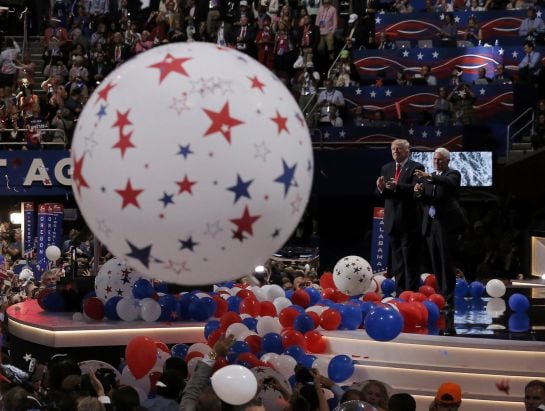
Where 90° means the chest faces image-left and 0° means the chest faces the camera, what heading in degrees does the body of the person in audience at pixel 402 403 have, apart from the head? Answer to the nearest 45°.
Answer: approximately 180°

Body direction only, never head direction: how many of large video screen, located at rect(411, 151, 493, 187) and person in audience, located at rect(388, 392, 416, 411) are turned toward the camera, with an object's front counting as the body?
1

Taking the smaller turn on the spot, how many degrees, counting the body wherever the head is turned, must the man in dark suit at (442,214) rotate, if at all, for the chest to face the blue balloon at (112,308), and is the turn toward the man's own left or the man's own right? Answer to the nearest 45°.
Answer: approximately 45° to the man's own right

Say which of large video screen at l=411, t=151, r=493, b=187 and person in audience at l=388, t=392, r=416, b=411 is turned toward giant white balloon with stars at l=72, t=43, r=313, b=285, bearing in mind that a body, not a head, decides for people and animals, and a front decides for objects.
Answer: the large video screen

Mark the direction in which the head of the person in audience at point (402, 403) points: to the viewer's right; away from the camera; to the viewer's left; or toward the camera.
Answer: away from the camera

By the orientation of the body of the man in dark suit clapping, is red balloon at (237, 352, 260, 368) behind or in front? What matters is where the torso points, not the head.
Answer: in front

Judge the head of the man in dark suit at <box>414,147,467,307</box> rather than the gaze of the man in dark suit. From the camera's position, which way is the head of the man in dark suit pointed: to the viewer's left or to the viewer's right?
to the viewer's left

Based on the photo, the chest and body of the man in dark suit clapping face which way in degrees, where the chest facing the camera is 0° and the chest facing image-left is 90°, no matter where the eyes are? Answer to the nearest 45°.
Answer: approximately 45°

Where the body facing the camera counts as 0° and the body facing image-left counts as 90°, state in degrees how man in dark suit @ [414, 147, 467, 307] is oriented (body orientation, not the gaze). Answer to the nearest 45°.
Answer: approximately 45°

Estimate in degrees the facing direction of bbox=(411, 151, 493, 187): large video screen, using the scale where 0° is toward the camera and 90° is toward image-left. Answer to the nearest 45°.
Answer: approximately 0°

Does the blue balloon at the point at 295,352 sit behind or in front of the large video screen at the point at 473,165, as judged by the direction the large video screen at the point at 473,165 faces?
in front

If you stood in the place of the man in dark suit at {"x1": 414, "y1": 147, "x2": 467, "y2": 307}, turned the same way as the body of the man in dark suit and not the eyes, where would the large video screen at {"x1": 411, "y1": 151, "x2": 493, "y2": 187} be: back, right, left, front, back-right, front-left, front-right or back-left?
back-right

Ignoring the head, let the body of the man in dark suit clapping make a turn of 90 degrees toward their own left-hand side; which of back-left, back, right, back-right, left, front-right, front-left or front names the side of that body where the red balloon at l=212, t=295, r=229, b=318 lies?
back-right

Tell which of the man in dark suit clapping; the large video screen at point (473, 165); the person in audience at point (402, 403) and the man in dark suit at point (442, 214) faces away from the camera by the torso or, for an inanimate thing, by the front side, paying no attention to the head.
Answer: the person in audience

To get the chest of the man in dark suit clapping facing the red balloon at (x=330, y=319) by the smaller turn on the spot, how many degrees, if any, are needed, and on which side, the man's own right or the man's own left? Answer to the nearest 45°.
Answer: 0° — they already face it

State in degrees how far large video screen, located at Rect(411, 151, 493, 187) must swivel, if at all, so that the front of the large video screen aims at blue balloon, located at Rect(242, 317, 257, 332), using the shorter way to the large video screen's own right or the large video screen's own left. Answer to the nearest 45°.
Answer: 0° — it already faces it
